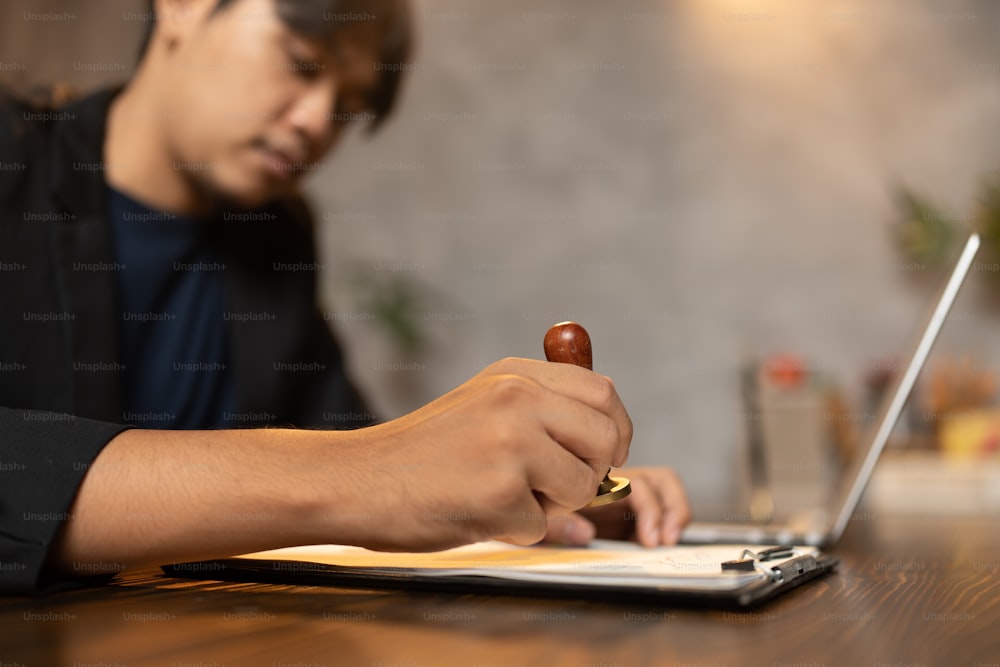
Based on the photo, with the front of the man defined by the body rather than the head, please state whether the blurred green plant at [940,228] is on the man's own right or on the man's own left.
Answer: on the man's own left

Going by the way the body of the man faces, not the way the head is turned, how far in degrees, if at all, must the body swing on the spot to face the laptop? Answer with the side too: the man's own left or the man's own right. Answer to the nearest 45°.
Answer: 0° — they already face it

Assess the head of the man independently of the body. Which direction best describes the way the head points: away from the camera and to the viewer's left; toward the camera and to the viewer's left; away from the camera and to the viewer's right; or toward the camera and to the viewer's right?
toward the camera and to the viewer's right

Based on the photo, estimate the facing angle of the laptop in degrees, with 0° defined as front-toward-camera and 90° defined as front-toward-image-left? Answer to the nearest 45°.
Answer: approximately 90°

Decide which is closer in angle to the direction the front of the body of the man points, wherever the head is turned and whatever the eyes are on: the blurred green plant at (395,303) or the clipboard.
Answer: the clipboard

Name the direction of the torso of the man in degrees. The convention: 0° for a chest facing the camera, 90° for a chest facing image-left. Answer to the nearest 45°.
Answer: approximately 315°

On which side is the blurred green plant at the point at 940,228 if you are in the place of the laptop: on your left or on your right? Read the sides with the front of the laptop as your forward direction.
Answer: on your right

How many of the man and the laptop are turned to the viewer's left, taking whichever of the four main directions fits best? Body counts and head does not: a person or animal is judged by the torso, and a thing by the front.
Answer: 1

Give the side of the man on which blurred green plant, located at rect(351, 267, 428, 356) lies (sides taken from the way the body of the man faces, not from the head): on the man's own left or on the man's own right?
on the man's own left

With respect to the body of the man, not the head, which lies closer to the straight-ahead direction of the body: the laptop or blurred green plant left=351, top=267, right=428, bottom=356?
the laptop
